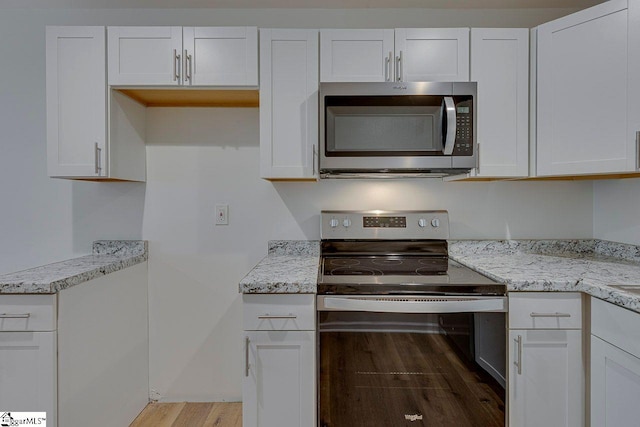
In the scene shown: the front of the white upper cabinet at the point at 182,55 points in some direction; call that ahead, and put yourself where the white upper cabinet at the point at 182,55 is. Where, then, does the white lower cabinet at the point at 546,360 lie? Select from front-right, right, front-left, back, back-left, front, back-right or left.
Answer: front-left

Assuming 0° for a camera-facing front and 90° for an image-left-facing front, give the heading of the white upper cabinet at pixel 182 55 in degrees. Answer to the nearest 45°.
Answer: approximately 0°

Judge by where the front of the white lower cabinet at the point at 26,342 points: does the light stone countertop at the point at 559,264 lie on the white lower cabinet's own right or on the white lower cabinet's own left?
on the white lower cabinet's own left

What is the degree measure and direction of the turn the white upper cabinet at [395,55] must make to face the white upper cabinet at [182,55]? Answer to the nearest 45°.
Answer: approximately 90° to its right

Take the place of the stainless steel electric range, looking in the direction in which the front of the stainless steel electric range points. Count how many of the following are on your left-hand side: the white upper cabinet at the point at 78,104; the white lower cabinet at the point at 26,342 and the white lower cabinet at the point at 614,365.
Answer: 1

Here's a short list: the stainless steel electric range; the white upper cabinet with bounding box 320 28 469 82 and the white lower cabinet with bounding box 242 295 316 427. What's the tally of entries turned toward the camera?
3

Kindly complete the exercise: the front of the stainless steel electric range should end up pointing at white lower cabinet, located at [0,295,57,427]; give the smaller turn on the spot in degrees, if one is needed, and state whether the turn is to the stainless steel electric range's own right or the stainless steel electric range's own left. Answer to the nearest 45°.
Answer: approximately 90° to the stainless steel electric range's own right
